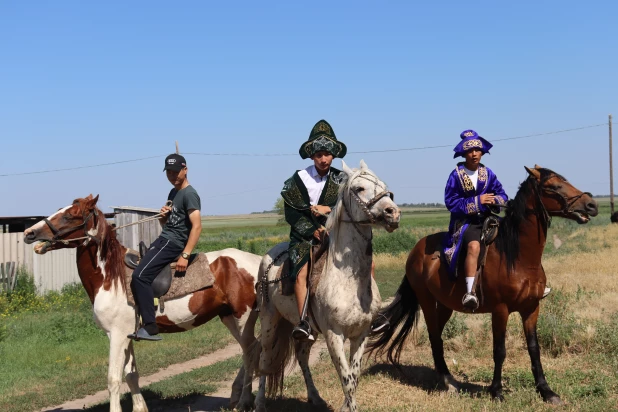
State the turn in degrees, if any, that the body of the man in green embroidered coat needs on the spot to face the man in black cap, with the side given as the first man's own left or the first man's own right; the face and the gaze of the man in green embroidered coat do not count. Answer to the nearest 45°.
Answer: approximately 90° to the first man's own right

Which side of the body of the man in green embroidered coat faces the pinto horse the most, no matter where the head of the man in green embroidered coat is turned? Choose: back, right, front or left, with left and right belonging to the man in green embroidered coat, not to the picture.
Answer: right

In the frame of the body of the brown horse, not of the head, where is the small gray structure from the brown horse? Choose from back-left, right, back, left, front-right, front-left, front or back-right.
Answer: back

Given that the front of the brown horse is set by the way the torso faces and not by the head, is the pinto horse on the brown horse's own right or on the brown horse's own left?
on the brown horse's own right

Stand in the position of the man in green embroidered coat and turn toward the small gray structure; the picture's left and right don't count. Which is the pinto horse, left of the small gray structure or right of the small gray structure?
left

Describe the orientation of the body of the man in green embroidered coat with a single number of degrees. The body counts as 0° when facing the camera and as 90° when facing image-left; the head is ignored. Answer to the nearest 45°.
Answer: approximately 0°

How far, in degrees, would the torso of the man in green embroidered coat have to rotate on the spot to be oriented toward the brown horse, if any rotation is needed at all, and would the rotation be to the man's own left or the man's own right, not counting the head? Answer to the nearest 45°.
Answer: approximately 90° to the man's own left

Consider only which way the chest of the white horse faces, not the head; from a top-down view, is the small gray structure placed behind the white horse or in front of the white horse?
behind

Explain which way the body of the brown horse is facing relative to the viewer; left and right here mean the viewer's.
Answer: facing the viewer and to the right of the viewer

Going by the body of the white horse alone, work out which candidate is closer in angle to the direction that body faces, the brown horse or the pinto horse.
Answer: the brown horse

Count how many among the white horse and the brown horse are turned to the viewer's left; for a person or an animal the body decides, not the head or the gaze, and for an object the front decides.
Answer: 0
